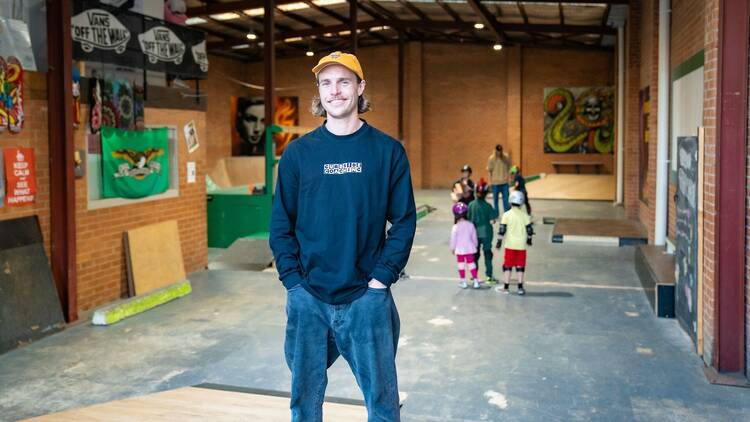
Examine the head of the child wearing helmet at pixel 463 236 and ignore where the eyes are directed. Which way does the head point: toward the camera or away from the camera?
away from the camera

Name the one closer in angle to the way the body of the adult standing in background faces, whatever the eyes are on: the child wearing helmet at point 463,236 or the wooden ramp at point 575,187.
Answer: the child wearing helmet

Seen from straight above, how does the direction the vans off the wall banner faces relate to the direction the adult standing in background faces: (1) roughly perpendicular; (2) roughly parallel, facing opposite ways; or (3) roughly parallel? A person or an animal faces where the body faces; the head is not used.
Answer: roughly perpendicular

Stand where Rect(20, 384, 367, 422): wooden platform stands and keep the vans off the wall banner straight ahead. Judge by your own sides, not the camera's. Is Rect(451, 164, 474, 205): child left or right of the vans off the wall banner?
right

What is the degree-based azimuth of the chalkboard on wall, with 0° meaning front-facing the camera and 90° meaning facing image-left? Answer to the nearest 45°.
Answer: approximately 90°

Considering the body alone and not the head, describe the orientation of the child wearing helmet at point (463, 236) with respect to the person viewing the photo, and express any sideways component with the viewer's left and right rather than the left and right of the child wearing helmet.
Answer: facing away from the viewer

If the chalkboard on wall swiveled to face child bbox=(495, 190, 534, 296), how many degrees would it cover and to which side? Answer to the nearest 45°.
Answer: approximately 45° to its right

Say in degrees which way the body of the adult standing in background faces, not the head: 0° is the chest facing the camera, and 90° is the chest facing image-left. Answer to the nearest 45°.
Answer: approximately 0°
